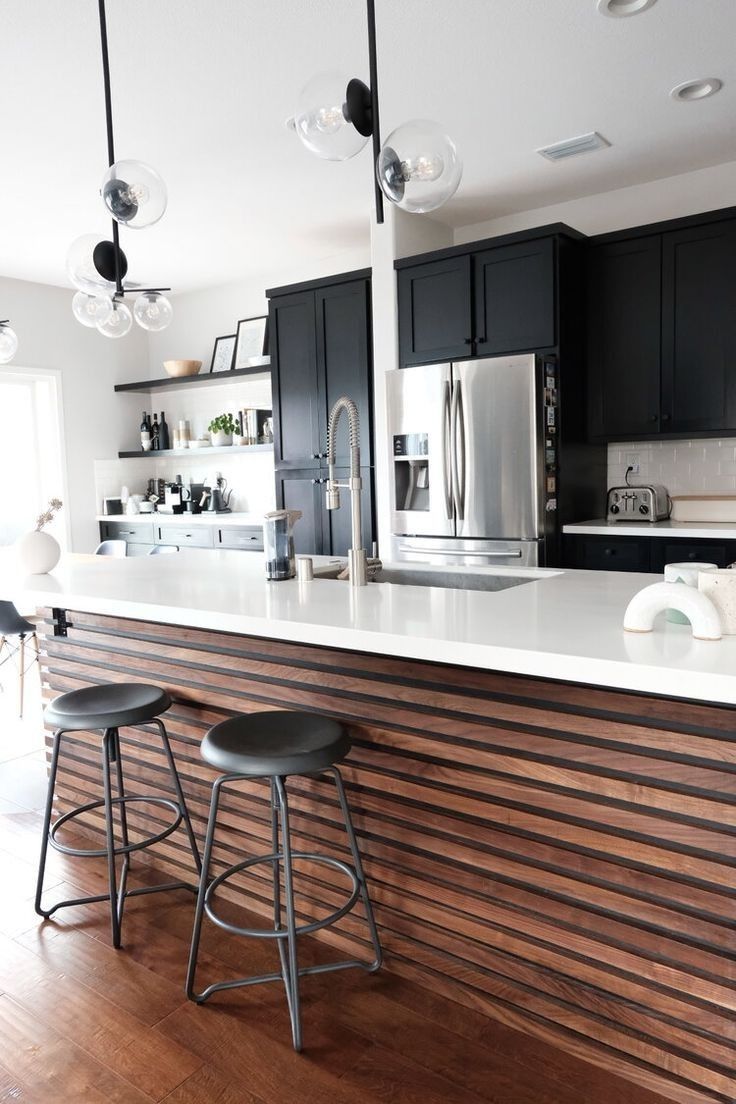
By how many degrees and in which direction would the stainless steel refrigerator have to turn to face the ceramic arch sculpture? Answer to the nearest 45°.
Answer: approximately 45° to its left

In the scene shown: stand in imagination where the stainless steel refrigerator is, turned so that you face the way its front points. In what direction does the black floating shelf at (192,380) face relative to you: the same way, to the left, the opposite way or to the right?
the same way

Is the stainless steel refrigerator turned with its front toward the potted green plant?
no

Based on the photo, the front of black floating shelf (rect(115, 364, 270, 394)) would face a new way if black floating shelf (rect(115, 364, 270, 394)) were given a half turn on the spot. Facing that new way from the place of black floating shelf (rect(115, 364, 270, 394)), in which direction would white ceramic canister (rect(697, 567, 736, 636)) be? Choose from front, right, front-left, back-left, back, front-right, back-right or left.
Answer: back-right

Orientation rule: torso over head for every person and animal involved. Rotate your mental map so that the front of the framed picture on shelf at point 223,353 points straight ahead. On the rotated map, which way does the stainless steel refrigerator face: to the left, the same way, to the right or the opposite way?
the same way

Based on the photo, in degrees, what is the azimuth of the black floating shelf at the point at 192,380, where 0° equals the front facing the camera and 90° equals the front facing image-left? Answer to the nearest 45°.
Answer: approximately 45°

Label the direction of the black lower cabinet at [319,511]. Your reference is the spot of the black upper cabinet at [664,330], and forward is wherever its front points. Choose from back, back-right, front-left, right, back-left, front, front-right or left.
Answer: front-right

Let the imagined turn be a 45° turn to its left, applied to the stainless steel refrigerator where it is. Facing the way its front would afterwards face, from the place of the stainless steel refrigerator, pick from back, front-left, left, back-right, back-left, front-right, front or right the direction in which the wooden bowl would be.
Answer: back-right

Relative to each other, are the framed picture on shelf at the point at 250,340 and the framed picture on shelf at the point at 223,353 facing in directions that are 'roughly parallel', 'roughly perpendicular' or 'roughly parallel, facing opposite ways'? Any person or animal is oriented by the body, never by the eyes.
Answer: roughly parallel

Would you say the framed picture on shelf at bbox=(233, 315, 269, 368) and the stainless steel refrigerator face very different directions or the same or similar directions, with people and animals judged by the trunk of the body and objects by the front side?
same or similar directions

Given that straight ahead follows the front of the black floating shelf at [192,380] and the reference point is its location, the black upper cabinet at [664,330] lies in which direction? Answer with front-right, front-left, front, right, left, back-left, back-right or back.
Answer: left

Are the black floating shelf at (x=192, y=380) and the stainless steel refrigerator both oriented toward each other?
no

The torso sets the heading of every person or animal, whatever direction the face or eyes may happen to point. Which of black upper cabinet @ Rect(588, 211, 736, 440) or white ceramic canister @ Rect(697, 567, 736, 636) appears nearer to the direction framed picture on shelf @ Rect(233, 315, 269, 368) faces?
the white ceramic canister

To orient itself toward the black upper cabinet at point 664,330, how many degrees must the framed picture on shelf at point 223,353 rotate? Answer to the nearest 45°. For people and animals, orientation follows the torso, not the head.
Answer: approximately 90° to its left

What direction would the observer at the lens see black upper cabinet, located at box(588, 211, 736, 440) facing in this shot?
facing the viewer and to the left of the viewer

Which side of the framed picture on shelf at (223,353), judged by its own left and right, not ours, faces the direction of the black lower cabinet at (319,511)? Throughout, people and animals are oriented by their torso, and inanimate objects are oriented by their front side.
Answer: left

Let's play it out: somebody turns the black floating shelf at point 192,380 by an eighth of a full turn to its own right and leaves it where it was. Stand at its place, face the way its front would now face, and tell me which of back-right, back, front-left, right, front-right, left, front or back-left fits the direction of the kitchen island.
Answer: left
